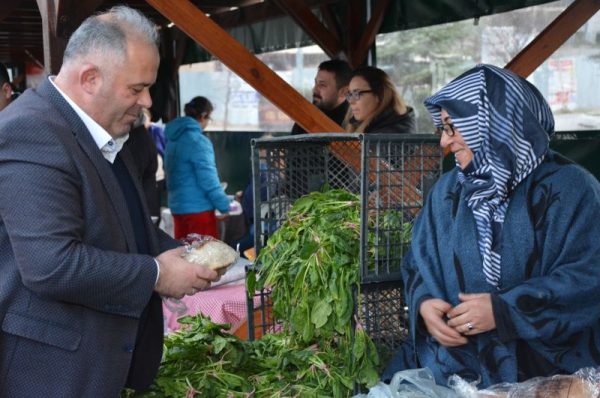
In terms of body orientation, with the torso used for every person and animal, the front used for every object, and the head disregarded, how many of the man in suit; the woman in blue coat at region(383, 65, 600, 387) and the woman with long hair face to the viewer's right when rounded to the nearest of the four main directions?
1

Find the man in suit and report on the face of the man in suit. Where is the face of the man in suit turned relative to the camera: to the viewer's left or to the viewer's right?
to the viewer's right

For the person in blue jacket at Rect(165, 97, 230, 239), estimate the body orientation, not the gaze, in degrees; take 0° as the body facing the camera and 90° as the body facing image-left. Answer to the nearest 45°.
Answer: approximately 225°

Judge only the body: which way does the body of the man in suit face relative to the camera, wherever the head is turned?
to the viewer's right

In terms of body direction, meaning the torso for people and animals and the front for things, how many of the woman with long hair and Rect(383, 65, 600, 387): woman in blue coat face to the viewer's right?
0

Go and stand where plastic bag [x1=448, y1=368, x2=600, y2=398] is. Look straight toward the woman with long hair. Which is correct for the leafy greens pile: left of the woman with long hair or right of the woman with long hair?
left

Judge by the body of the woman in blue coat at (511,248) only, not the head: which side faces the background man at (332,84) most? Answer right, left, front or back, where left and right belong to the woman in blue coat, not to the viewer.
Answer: right

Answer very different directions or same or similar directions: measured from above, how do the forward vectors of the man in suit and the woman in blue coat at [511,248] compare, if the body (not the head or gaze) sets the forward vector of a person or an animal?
very different directions

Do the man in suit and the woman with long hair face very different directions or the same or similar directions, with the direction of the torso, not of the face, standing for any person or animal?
very different directions

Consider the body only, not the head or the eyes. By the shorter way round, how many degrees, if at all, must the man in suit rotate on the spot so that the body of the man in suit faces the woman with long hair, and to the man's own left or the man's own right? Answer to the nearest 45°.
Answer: approximately 45° to the man's own left
